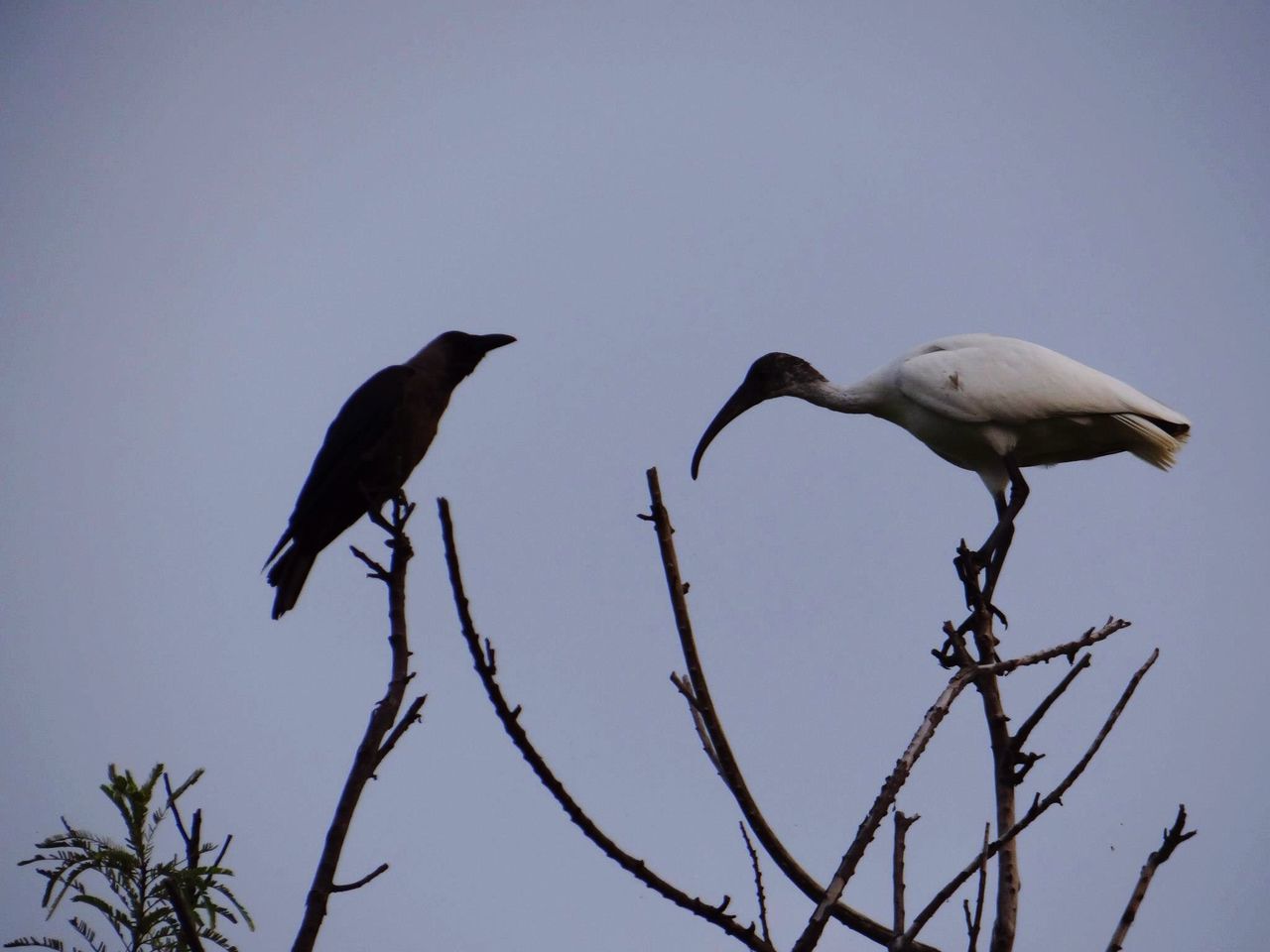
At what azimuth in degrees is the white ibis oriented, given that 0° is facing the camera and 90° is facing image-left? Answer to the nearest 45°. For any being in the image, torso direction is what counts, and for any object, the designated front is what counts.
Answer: approximately 90°

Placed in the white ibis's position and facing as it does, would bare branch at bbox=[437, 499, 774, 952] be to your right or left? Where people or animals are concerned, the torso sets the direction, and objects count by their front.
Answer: on your left

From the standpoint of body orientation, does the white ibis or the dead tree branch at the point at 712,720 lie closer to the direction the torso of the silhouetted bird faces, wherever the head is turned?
the white ibis

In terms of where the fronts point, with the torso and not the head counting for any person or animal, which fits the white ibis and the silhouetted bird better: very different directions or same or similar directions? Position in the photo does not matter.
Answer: very different directions

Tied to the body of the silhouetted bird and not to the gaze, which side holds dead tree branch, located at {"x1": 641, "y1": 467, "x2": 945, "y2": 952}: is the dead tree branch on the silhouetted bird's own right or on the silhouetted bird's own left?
on the silhouetted bird's own right

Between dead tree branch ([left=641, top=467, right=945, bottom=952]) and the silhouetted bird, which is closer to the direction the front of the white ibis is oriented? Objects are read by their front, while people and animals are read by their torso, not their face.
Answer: the silhouetted bird

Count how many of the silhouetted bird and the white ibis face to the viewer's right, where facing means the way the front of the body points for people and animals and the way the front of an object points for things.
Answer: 1

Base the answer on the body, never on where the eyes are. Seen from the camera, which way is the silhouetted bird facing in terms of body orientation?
to the viewer's right

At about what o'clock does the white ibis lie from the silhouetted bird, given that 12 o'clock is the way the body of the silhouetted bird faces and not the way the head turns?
The white ibis is roughly at 12 o'clock from the silhouetted bird.
